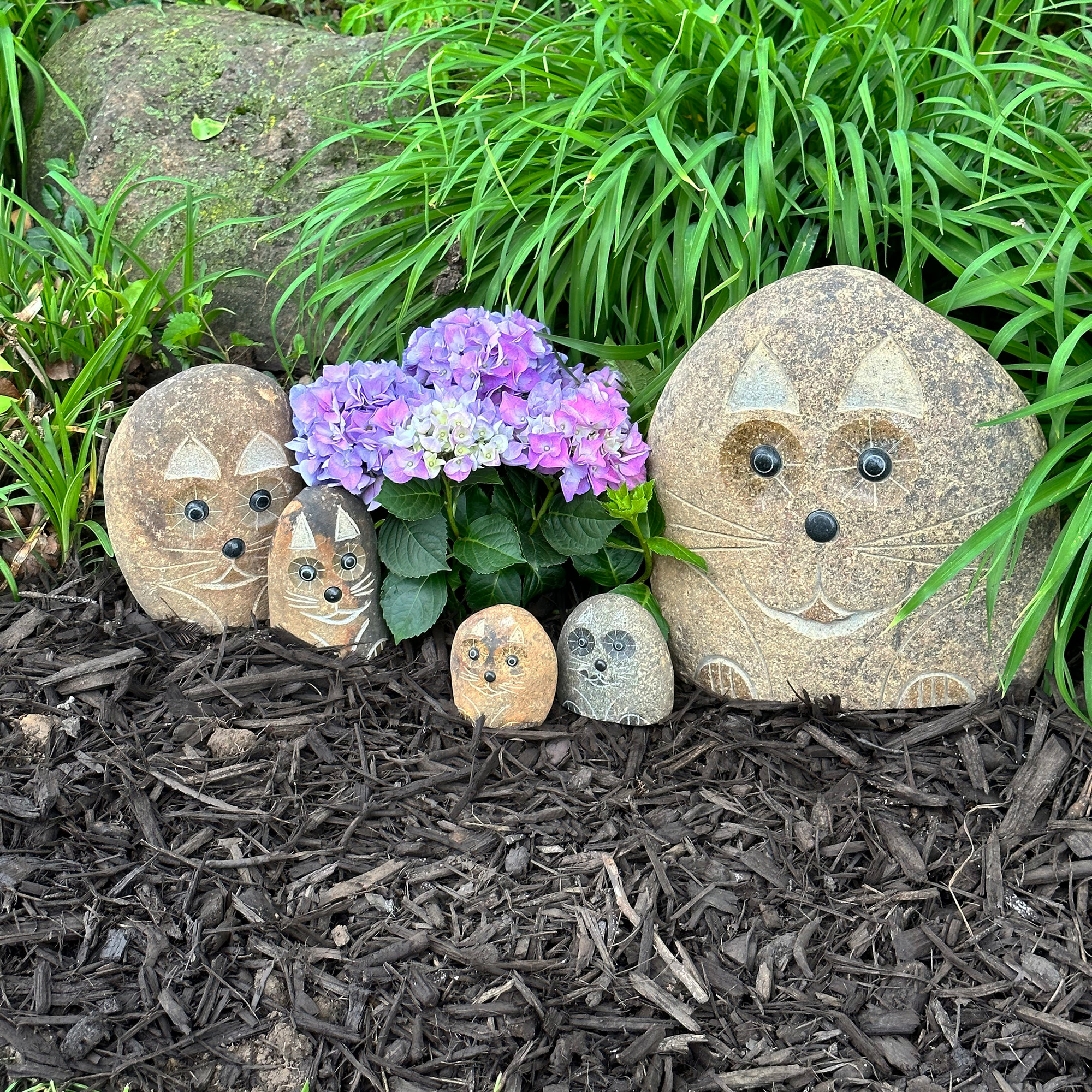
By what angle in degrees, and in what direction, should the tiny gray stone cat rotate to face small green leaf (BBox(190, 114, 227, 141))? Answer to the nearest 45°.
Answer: approximately 90° to its right

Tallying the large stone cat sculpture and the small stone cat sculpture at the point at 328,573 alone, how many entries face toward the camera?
2

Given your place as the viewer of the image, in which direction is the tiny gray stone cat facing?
facing the viewer and to the left of the viewer

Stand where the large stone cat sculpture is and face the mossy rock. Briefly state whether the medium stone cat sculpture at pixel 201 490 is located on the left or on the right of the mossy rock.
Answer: left

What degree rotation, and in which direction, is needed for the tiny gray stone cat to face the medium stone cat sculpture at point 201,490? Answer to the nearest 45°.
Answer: approximately 45° to its right
